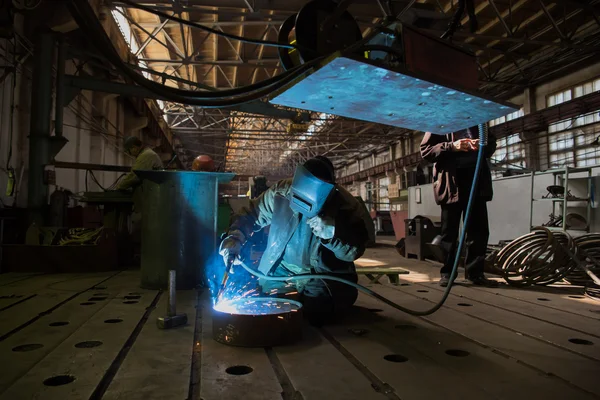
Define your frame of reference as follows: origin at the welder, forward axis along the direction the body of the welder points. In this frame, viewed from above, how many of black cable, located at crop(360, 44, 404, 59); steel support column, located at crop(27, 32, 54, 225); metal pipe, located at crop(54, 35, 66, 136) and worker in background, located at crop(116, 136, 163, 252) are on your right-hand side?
3

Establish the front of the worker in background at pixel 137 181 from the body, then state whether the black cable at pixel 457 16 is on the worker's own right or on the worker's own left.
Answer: on the worker's own left

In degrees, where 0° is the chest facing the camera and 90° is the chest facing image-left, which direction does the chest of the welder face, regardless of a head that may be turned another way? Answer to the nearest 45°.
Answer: approximately 45°

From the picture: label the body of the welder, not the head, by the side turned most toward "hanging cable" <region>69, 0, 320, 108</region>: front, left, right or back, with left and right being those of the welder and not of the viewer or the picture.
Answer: front

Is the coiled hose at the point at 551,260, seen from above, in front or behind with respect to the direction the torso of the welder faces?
behind

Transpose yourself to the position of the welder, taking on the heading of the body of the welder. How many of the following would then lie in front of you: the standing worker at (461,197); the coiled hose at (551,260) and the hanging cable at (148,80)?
1

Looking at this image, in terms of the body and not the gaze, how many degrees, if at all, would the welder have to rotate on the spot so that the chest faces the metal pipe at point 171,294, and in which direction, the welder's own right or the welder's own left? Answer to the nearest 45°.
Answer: approximately 45° to the welder's own right

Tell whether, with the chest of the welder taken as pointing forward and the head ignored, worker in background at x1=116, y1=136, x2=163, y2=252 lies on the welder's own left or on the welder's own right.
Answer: on the welder's own right

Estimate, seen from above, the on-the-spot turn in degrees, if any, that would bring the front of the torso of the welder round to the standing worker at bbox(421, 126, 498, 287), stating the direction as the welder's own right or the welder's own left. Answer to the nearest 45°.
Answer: approximately 180°
